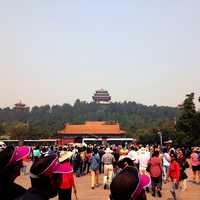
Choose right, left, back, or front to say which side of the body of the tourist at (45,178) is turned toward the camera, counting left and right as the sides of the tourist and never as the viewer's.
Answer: right

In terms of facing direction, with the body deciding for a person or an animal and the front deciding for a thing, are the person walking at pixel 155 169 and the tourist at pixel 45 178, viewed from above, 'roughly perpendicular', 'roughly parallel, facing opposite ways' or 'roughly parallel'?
roughly perpendicular

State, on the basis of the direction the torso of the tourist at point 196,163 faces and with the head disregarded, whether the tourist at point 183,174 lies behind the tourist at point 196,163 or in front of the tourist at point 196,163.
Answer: behind

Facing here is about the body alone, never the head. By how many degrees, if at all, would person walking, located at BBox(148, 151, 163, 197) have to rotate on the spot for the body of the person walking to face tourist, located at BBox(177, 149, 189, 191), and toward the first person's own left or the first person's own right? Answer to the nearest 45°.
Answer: approximately 45° to the first person's own right

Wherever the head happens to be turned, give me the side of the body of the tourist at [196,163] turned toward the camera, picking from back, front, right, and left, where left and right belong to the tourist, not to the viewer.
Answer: back

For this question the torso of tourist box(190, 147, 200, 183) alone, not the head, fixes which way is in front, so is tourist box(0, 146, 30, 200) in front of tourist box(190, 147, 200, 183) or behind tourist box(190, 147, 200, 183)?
behind
